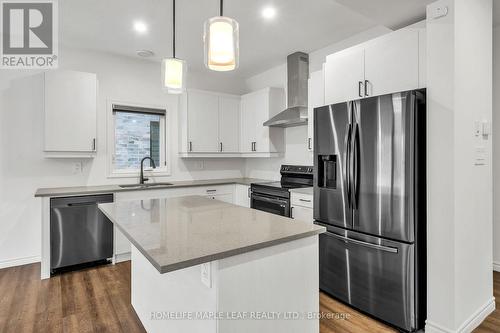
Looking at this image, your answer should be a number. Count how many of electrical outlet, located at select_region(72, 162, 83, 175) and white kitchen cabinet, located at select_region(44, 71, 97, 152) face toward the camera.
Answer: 2

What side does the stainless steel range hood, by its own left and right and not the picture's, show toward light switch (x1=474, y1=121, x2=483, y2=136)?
left

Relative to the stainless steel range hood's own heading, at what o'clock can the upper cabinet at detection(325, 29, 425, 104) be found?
The upper cabinet is roughly at 10 o'clock from the stainless steel range hood.

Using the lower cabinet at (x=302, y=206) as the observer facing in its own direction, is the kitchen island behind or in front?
in front

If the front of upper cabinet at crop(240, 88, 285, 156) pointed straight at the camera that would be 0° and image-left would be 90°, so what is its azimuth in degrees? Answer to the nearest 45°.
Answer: approximately 45°

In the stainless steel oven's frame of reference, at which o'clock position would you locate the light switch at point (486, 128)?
The light switch is roughly at 9 o'clock from the stainless steel oven.
